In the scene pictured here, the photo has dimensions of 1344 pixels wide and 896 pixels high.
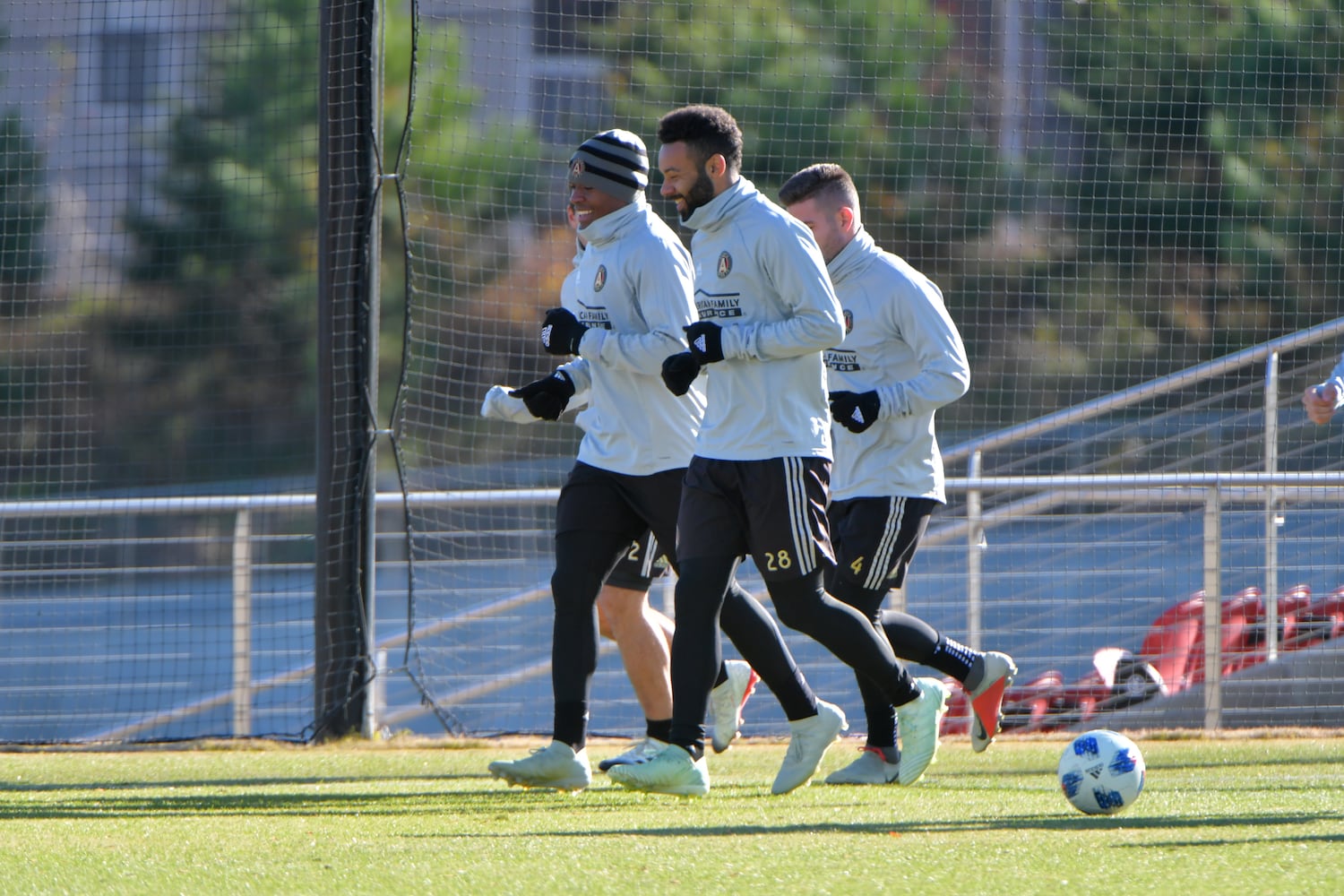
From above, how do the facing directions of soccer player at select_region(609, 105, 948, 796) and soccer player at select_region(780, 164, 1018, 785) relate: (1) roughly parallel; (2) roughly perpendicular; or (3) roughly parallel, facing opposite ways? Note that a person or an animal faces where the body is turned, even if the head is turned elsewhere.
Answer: roughly parallel

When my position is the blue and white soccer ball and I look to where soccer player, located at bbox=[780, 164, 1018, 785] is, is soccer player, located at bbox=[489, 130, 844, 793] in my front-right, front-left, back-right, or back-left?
front-left

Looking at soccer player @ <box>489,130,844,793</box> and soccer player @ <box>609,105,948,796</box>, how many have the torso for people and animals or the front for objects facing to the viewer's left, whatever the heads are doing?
2

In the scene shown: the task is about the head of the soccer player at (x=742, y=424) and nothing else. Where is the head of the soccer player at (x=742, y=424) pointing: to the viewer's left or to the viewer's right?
to the viewer's left

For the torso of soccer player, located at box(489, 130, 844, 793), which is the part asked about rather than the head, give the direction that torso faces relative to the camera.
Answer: to the viewer's left

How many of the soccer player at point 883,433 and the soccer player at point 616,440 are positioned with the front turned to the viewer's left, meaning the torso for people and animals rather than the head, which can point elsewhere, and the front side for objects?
2

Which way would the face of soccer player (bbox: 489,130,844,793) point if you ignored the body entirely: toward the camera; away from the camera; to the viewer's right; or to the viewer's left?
to the viewer's left

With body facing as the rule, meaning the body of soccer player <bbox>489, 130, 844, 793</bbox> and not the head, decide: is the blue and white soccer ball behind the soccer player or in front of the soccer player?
behind

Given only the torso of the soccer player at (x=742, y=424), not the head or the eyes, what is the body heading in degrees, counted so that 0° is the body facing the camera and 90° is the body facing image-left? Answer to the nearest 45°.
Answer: approximately 90°

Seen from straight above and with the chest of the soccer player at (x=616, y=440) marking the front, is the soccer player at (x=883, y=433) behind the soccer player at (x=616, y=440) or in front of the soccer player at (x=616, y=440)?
behind

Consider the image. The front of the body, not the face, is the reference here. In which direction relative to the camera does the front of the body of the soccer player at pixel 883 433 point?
to the viewer's left
